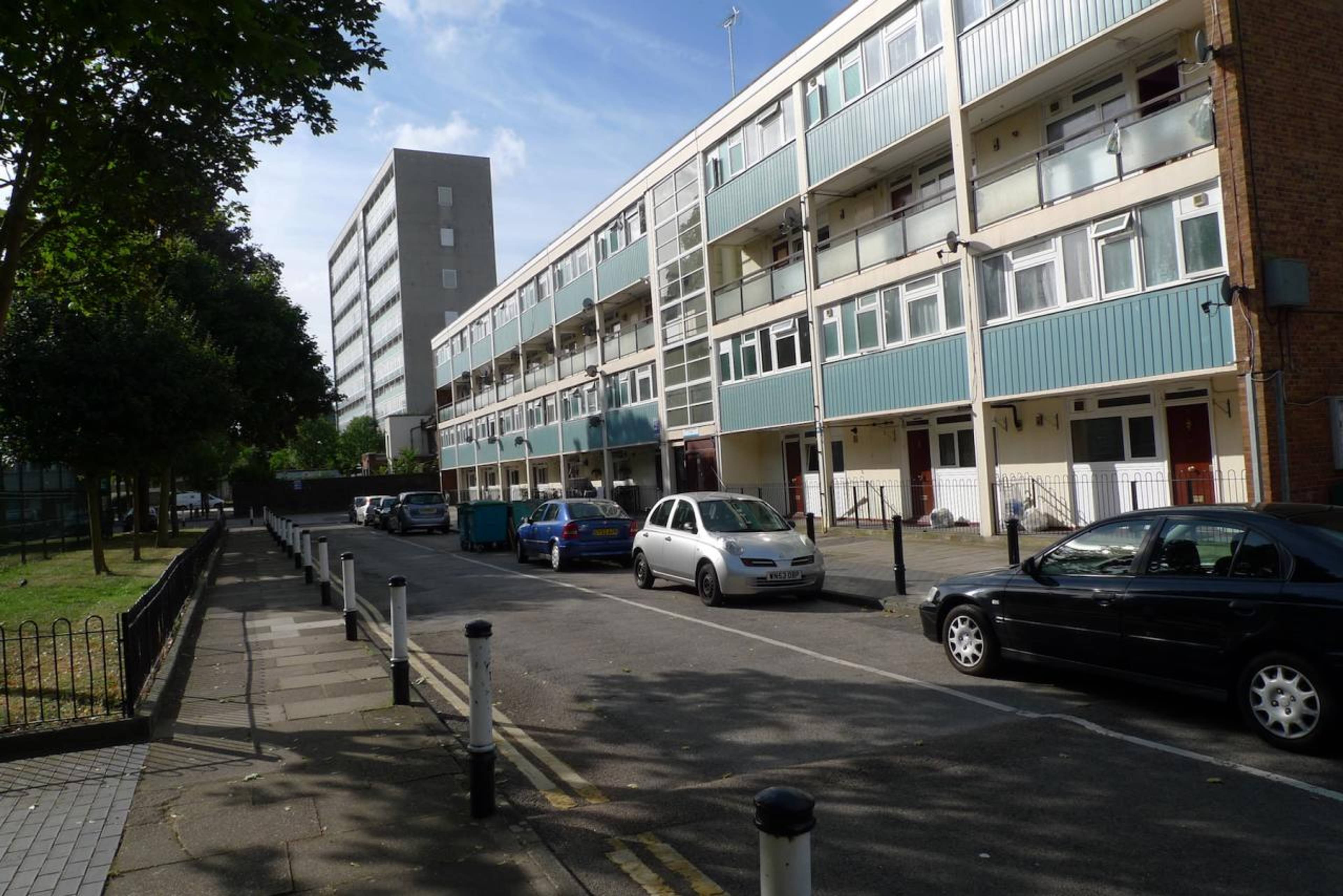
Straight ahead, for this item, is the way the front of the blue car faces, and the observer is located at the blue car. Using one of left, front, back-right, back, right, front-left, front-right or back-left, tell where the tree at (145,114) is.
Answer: left

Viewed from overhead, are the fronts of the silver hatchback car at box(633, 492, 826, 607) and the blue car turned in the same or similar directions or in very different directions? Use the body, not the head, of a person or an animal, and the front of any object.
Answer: very different directions

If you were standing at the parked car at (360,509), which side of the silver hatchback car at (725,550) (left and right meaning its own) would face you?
back

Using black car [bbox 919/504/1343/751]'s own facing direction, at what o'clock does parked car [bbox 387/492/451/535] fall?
The parked car is roughly at 12 o'clock from the black car.

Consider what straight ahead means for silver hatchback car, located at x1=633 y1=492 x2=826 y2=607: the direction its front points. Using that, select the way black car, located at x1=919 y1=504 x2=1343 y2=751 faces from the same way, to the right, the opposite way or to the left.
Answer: the opposite way

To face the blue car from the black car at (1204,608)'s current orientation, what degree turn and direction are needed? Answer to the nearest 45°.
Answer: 0° — it already faces it

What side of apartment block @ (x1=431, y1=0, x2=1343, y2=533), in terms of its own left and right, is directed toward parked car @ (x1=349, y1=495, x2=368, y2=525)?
right

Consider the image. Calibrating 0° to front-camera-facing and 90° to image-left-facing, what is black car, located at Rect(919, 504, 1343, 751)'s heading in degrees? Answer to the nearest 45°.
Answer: approximately 135°

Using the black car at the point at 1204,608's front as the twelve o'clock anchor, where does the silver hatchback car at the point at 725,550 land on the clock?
The silver hatchback car is roughly at 12 o'clock from the black car.

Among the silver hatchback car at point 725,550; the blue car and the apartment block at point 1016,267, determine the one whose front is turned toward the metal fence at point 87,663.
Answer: the apartment block

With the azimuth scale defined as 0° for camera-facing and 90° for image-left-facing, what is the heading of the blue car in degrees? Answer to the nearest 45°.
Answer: approximately 135°

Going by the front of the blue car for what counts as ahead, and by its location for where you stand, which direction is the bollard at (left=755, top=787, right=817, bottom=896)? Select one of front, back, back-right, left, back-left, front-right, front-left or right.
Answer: back-left

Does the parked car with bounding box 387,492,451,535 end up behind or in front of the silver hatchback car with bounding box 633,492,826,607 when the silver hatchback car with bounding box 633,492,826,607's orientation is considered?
behind

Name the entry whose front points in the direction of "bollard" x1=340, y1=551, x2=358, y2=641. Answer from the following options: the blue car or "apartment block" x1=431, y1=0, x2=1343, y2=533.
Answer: the apartment block

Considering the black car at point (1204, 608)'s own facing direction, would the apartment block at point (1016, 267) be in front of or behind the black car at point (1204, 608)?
in front

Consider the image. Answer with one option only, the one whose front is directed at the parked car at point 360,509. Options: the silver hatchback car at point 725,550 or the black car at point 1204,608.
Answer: the black car

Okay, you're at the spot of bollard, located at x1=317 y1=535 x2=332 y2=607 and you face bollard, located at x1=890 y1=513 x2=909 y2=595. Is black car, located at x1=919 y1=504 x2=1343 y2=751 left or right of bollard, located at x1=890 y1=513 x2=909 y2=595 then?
right

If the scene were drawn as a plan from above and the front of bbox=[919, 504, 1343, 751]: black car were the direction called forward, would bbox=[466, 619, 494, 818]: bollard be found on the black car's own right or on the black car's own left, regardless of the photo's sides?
on the black car's own left
